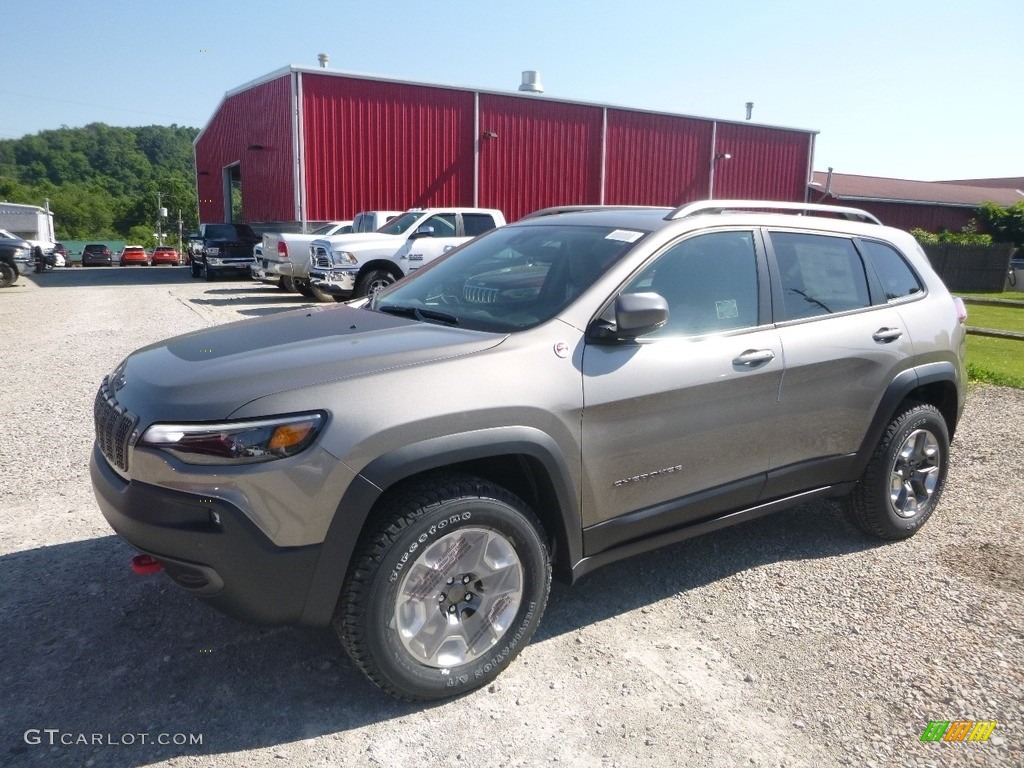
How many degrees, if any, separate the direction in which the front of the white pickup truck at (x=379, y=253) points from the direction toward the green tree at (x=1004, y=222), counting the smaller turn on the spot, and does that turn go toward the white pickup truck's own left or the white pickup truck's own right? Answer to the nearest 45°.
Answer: approximately 180°

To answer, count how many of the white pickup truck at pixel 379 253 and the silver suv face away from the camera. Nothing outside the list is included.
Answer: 0

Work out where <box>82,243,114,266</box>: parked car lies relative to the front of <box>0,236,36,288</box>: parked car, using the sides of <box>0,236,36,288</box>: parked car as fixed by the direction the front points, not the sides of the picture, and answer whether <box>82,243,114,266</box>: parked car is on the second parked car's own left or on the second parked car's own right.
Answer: on the second parked car's own left

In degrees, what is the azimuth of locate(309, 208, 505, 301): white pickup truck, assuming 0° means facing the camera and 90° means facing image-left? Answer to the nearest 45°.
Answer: approximately 45°

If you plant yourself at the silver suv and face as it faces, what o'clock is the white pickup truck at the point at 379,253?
The white pickup truck is roughly at 4 o'clock from the silver suv.

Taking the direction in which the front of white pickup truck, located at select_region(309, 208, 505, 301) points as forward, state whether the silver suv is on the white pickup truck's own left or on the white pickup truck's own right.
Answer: on the white pickup truck's own left

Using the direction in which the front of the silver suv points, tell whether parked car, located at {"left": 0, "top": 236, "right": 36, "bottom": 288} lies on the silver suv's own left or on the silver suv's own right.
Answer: on the silver suv's own right

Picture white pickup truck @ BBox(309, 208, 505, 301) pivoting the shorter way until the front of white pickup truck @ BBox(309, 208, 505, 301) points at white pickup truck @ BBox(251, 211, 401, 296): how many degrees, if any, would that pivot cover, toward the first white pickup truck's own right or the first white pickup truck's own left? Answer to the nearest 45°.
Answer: approximately 90° to the first white pickup truck's own right

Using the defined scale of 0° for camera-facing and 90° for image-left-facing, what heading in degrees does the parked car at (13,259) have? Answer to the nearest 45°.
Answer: approximately 315°

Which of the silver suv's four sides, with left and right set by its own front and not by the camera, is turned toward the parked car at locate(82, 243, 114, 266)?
right

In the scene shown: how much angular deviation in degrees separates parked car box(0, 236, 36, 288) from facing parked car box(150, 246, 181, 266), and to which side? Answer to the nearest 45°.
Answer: approximately 135° to its left

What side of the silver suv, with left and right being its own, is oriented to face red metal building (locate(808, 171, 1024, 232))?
back
